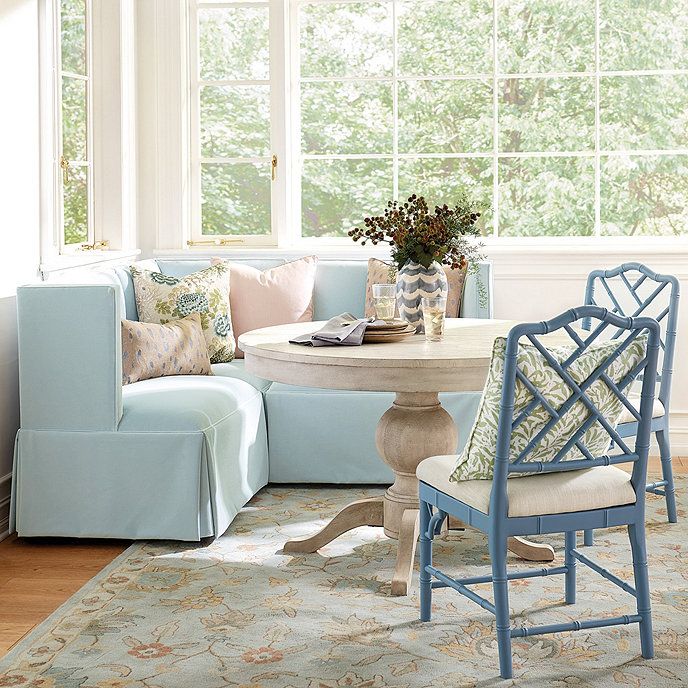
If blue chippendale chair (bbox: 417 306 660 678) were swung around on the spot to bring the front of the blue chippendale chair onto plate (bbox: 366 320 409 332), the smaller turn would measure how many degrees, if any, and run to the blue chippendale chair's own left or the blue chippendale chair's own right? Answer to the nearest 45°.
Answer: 0° — it already faces it

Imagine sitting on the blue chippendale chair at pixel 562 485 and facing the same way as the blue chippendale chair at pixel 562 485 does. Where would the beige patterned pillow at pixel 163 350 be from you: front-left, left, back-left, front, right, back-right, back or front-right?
front
